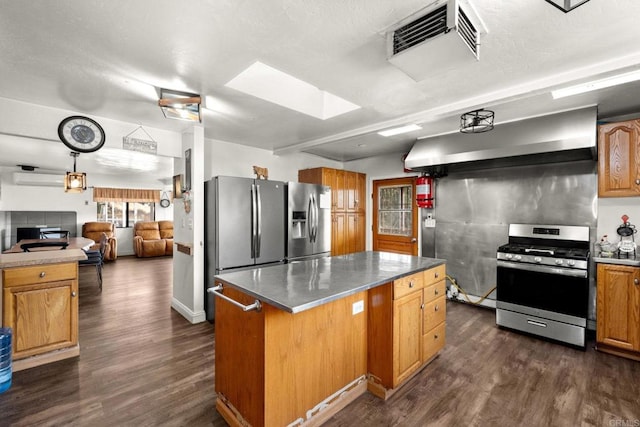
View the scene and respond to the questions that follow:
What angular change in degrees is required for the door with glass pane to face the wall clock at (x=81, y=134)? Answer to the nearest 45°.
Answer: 0° — it already faces it

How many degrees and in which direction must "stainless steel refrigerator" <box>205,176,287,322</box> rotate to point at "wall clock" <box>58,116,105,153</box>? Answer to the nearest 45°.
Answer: approximately 135° to its right

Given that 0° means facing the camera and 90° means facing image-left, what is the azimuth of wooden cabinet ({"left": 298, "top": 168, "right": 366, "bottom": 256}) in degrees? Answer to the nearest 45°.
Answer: approximately 315°

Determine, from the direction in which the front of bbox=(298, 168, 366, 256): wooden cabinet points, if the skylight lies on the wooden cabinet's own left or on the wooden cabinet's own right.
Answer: on the wooden cabinet's own right

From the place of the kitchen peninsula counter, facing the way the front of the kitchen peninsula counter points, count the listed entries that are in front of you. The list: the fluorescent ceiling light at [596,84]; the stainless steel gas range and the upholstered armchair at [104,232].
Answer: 2

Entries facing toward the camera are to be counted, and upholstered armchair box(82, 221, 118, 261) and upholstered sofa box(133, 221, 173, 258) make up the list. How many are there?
2

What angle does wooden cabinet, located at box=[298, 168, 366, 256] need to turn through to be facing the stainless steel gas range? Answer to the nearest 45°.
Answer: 0° — it already faces it

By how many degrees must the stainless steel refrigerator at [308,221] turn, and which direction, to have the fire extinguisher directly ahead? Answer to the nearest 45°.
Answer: approximately 45° to its left
